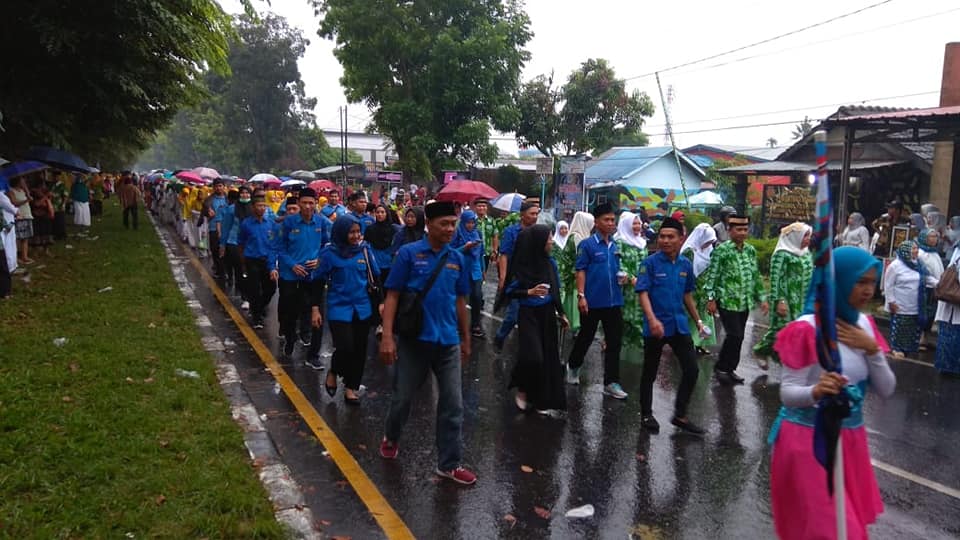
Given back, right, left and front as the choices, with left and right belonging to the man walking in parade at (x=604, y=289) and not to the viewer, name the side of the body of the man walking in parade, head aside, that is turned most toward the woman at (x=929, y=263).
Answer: left

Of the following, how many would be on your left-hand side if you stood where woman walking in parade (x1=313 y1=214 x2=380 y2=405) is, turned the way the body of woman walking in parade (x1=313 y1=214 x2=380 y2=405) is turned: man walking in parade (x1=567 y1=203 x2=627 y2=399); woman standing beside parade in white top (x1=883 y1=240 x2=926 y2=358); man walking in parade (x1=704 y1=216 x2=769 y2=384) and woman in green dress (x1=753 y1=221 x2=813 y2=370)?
4

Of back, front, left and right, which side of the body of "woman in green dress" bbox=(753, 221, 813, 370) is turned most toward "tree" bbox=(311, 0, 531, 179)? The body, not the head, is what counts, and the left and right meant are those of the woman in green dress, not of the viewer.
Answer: back

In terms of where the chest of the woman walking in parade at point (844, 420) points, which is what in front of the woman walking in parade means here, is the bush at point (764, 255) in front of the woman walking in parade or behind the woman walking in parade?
behind

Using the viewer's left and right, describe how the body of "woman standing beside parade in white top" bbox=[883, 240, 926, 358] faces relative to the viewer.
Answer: facing the viewer and to the right of the viewer

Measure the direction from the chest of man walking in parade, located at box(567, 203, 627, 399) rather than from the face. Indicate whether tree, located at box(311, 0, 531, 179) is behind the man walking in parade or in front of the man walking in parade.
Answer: behind

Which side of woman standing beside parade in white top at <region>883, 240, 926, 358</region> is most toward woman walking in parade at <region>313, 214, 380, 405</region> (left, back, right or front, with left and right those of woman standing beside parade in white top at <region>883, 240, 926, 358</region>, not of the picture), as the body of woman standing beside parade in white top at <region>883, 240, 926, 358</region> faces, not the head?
right

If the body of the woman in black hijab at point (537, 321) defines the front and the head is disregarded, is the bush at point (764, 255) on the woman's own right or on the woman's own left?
on the woman's own left

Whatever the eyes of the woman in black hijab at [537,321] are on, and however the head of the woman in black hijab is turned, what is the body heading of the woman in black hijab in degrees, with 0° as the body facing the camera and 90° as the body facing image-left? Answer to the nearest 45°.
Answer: approximately 315°

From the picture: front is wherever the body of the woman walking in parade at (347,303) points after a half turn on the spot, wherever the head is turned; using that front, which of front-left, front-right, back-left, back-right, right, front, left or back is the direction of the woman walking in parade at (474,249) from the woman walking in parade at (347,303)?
front-right

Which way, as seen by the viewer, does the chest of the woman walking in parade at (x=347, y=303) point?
toward the camera

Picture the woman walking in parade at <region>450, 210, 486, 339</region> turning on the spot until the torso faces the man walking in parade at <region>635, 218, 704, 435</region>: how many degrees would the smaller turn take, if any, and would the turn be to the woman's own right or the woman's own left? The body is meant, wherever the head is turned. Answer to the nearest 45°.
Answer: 0° — they already face them

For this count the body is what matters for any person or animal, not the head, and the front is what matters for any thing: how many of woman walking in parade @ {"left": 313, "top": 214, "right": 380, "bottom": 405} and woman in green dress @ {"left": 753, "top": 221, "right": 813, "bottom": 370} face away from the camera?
0

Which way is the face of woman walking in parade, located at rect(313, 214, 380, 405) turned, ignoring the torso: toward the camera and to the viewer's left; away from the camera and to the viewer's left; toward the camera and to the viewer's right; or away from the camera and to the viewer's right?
toward the camera and to the viewer's right
